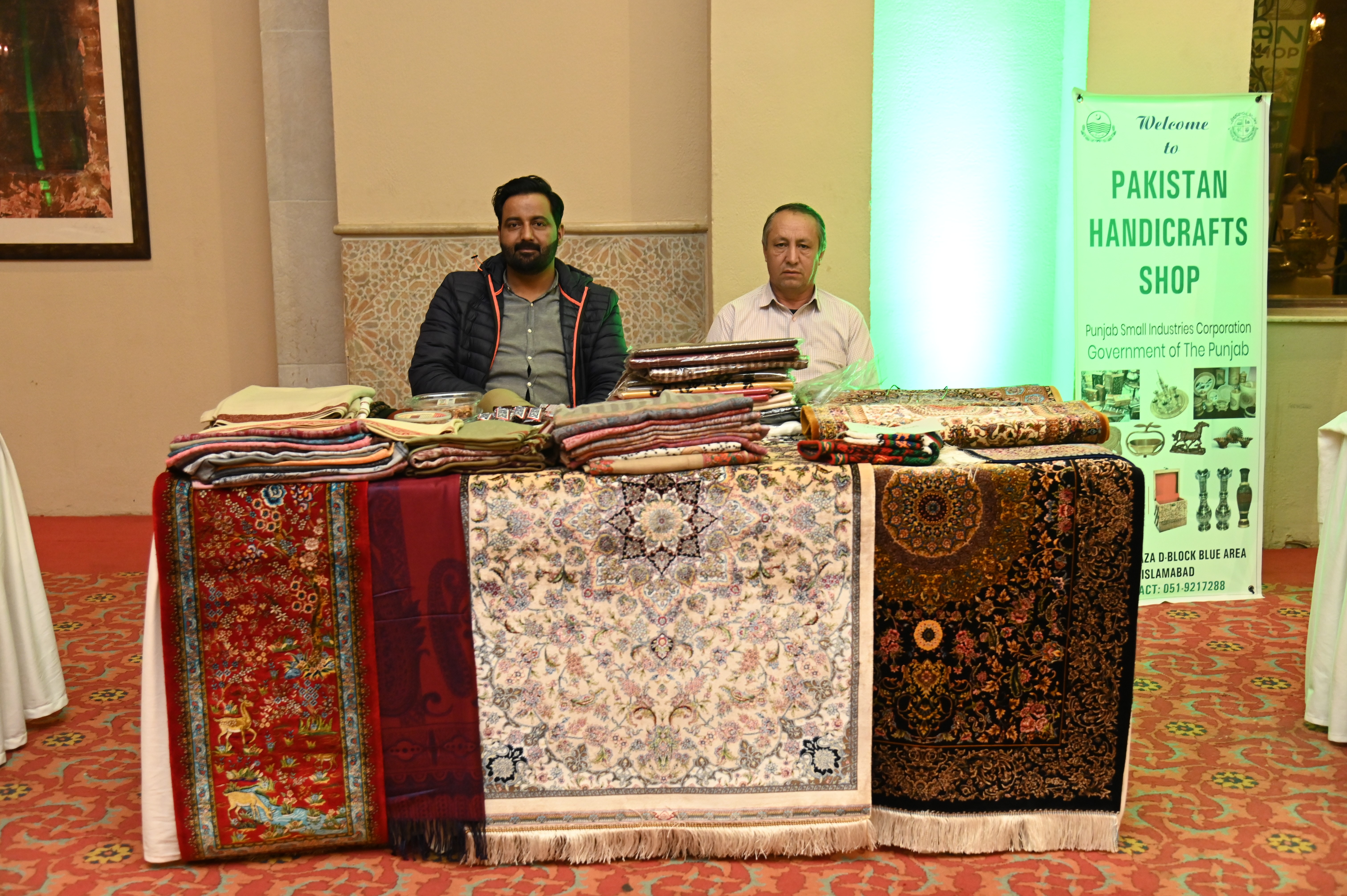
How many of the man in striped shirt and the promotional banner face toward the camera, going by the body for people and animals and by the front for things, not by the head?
2

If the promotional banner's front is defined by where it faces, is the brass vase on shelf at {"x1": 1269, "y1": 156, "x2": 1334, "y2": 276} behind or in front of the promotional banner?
behind

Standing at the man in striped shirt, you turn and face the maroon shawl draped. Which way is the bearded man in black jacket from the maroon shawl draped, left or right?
right

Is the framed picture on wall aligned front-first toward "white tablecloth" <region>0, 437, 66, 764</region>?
yes

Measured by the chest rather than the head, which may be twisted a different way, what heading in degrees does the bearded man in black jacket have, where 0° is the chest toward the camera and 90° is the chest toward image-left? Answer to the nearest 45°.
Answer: approximately 0°

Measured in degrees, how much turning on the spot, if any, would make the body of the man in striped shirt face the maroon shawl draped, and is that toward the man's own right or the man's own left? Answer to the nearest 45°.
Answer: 0° — they already face it

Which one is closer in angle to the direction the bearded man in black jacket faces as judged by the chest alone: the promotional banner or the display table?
the display table
